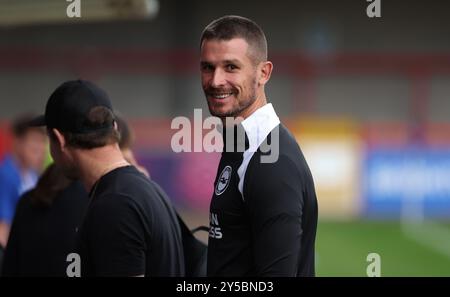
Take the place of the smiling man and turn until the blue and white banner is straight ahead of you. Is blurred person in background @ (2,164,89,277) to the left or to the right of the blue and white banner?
left

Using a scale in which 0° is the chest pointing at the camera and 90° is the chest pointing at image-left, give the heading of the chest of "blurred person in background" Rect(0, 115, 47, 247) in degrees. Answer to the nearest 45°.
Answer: approximately 315°

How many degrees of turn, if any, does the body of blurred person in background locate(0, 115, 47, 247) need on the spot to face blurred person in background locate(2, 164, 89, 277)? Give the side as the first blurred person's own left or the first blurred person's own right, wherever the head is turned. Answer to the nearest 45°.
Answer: approximately 45° to the first blurred person's own right

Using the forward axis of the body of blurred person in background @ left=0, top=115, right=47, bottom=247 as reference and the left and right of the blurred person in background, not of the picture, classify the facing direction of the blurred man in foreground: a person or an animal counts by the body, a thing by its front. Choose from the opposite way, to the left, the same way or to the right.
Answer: the opposite way

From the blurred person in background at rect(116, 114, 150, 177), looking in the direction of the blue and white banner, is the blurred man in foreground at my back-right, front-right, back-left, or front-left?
back-right
